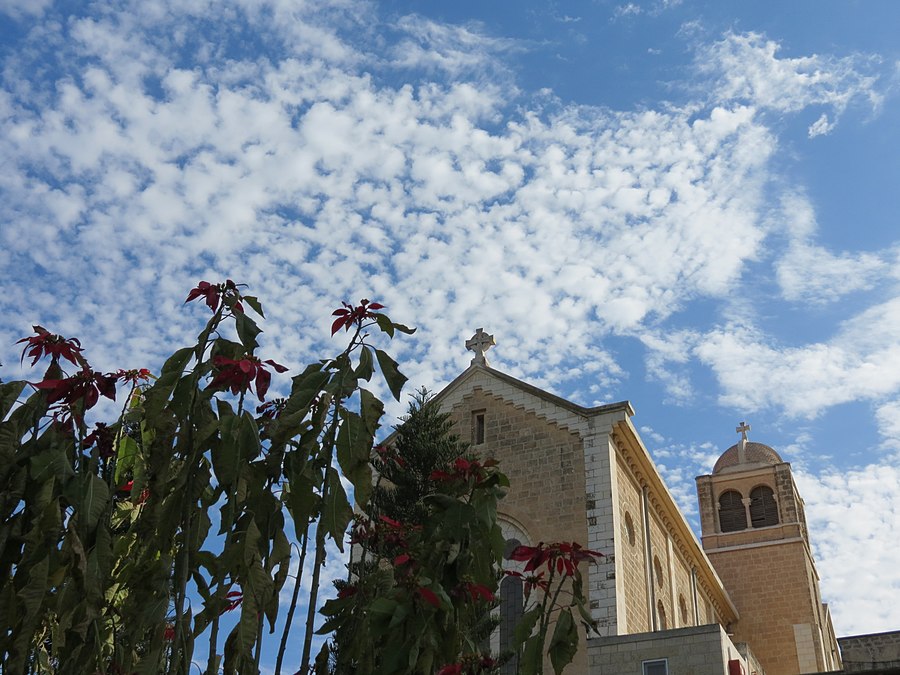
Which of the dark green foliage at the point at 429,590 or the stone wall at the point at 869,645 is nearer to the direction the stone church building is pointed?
the dark green foliage

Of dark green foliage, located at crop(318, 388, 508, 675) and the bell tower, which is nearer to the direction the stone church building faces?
the dark green foliage

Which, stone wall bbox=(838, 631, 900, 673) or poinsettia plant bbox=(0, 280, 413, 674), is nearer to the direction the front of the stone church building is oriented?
the poinsettia plant

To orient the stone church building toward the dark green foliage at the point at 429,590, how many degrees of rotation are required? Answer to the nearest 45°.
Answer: approximately 45° to its left

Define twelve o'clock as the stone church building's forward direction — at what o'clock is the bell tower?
The bell tower is roughly at 5 o'clock from the stone church building.

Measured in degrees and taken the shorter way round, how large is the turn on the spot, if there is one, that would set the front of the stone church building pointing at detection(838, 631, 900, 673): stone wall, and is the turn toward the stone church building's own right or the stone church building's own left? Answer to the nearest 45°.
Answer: approximately 180°

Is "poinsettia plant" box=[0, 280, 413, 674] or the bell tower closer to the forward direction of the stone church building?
the poinsettia plant

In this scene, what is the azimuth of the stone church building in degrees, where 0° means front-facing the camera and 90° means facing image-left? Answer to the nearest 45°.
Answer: approximately 45°
